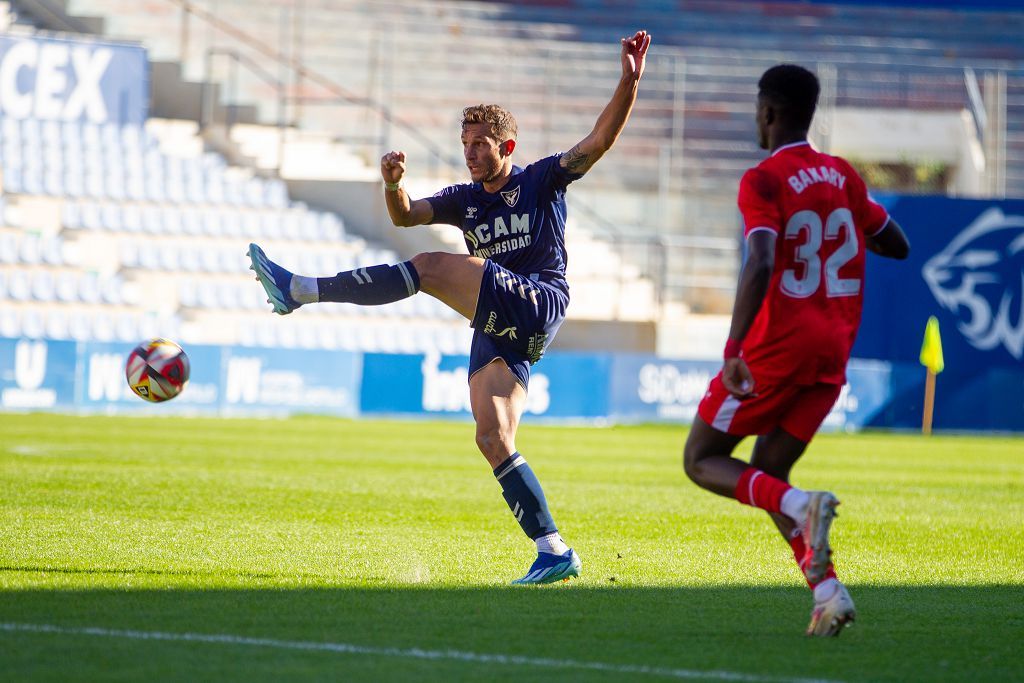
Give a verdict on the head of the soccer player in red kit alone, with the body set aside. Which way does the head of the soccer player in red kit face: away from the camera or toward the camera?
away from the camera

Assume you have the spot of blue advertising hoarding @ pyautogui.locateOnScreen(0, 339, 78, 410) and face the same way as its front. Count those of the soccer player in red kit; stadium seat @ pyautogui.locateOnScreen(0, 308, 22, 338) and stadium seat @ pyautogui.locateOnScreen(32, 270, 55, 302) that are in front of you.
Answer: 1

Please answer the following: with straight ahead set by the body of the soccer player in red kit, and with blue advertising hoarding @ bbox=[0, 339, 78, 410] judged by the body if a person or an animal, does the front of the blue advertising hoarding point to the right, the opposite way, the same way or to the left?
the opposite way

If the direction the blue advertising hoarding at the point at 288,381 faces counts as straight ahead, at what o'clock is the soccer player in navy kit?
The soccer player in navy kit is roughly at 12 o'clock from the blue advertising hoarding.

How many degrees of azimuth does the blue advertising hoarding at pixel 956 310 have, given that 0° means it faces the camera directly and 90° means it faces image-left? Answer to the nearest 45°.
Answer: approximately 0°

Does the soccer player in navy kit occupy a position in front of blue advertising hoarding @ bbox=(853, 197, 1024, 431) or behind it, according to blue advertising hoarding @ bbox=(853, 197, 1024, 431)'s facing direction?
in front

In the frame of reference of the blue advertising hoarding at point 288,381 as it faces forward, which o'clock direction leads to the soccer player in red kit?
The soccer player in red kit is roughly at 12 o'clock from the blue advertising hoarding.

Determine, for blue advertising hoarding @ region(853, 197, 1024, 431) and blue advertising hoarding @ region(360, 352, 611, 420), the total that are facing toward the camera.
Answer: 2

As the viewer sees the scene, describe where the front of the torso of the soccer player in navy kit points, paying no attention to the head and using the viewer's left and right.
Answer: facing the viewer and to the left of the viewer

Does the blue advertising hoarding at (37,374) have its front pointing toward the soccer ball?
yes

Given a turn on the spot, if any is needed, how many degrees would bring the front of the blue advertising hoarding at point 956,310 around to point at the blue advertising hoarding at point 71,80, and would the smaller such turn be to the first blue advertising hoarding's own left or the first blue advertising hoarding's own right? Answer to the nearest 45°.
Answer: approximately 90° to the first blue advertising hoarding's own right

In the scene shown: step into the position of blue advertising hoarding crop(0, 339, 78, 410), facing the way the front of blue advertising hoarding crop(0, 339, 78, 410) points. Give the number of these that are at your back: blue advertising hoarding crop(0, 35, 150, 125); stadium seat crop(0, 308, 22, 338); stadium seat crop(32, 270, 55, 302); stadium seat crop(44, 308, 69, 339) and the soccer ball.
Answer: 4

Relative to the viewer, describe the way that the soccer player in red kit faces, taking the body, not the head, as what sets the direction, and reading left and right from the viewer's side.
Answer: facing away from the viewer and to the left of the viewer
